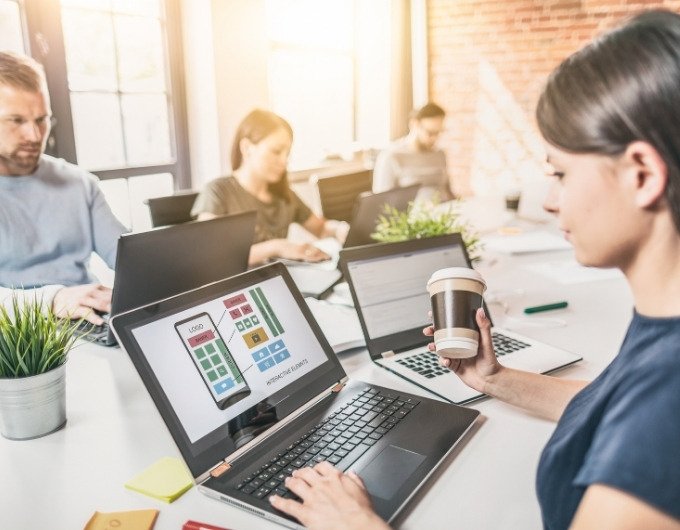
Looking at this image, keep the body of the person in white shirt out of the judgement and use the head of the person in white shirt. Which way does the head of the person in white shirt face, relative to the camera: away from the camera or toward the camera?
toward the camera

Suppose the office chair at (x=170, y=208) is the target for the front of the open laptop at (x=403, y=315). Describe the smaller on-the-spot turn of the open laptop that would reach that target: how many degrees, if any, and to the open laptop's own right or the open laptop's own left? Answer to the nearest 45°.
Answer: approximately 180°

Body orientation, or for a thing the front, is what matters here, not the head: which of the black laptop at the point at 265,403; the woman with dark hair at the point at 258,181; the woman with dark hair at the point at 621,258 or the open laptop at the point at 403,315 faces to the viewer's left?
the woman with dark hair at the point at 621,258

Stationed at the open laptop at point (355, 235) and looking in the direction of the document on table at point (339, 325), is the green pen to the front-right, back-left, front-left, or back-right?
front-left

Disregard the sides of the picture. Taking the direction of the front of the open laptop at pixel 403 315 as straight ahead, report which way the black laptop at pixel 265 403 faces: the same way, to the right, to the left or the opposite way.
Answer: the same way

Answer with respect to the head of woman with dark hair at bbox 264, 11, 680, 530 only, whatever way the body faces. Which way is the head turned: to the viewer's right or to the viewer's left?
to the viewer's left

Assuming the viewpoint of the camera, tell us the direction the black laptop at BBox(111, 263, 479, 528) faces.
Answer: facing the viewer and to the right of the viewer

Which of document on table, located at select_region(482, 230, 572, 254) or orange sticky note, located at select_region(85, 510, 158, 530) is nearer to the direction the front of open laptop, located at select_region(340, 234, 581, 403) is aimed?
the orange sticky note

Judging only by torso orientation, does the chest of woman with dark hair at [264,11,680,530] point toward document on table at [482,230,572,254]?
no

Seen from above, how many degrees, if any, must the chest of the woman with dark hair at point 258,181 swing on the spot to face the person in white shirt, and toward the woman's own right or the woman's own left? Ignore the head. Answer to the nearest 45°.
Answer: approximately 90° to the woman's own left

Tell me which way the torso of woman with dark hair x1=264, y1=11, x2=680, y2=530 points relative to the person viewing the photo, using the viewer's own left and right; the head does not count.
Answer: facing to the left of the viewer

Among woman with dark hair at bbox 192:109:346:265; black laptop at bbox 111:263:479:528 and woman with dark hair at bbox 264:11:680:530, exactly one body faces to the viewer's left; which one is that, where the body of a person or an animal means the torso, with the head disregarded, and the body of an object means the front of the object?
woman with dark hair at bbox 264:11:680:530

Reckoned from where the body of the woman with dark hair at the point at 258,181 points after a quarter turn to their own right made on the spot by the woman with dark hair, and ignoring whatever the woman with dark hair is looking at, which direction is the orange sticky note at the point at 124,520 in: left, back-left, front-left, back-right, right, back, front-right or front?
front-left

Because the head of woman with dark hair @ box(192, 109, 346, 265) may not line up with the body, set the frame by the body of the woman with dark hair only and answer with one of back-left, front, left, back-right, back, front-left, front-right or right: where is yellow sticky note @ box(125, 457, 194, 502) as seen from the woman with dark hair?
front-right

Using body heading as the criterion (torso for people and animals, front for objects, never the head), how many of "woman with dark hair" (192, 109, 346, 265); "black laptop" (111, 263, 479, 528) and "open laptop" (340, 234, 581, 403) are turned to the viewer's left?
0

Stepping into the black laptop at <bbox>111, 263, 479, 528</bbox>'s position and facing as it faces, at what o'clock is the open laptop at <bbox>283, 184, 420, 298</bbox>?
The open laptop is roughly at 8 o'clock from the black laptop.
